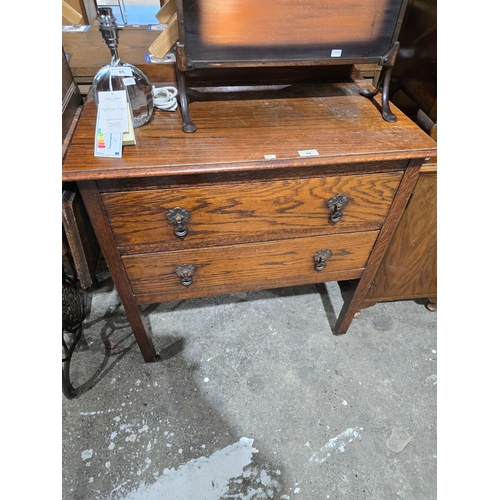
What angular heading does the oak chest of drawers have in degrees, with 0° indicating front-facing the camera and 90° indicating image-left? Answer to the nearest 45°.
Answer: approximately 0°

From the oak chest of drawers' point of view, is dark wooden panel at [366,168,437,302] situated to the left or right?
on its left
